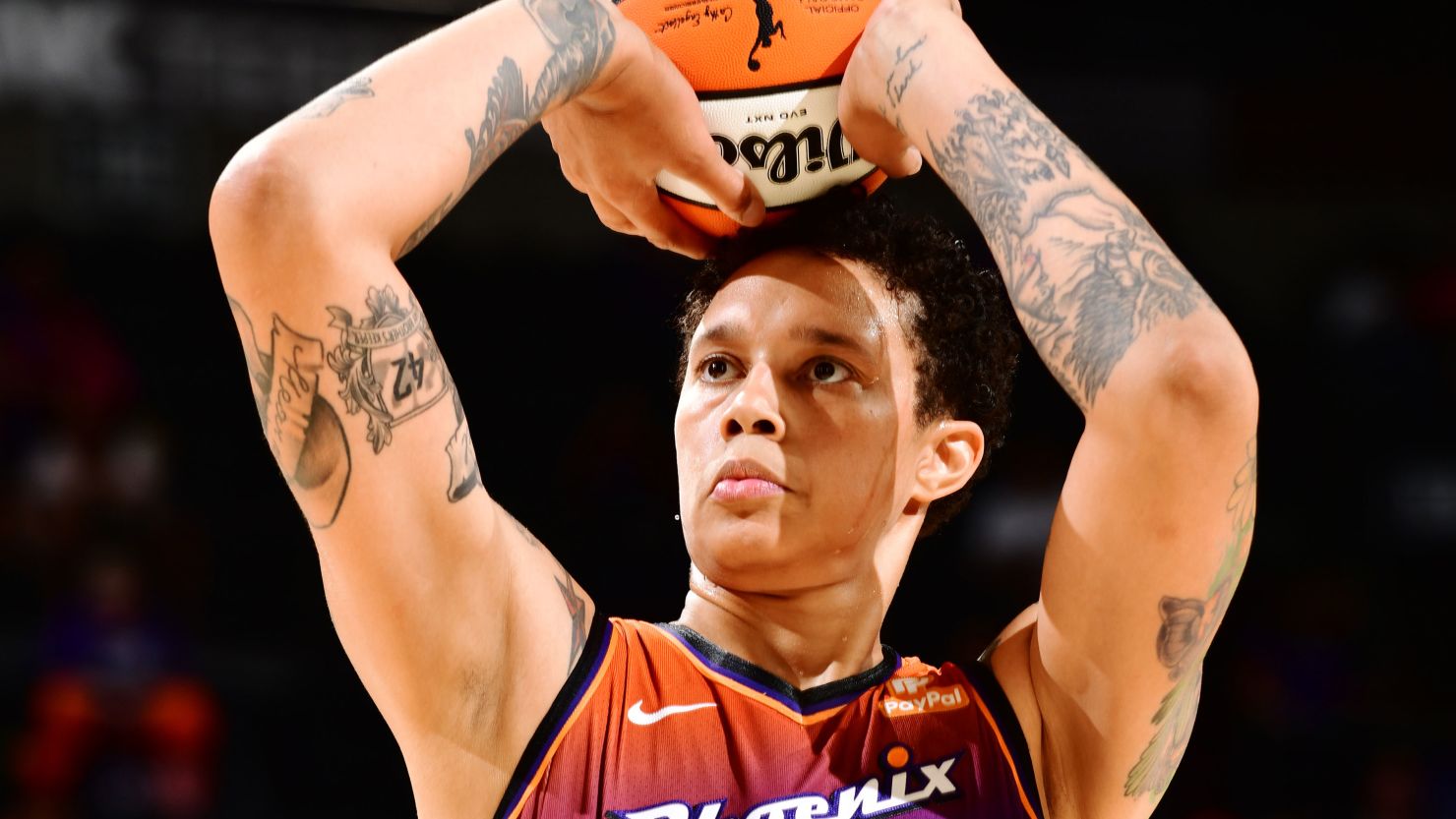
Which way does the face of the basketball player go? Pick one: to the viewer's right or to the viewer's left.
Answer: to the viewer's left

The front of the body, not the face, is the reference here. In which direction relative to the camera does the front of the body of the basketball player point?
toward the camera
